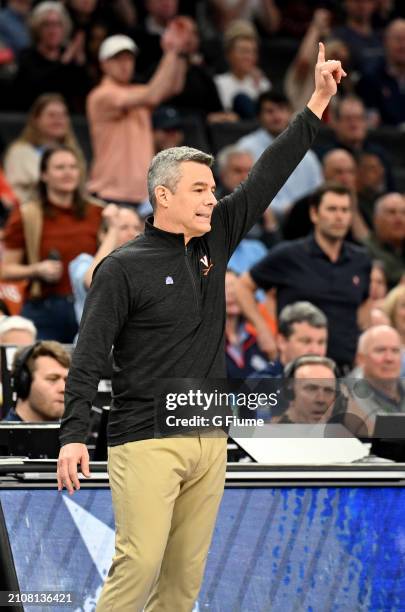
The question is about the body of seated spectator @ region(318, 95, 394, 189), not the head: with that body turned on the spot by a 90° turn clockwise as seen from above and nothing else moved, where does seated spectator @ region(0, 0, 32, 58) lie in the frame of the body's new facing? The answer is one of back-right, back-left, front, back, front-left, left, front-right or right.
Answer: front

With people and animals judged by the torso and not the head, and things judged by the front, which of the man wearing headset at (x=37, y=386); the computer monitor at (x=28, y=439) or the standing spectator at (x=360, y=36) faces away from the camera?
the computer monitor

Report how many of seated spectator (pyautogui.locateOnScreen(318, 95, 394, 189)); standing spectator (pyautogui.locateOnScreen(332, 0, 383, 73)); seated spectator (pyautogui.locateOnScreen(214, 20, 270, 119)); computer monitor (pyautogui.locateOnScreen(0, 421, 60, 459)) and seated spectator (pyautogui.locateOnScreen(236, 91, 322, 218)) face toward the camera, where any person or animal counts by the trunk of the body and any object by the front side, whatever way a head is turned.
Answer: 4

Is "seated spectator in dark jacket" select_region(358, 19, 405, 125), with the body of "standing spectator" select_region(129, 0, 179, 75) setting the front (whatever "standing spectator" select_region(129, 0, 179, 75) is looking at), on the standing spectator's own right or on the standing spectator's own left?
on the standing spectator's own left

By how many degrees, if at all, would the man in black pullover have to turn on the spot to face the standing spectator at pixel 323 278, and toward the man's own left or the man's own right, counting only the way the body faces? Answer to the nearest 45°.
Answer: approximately 135° to the man's own left

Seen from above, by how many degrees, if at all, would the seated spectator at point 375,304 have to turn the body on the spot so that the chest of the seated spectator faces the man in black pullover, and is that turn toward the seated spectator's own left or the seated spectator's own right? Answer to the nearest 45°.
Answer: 0° — they already face them

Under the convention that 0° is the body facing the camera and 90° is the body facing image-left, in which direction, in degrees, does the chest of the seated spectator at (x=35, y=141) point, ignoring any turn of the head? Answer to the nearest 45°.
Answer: approximately 315°

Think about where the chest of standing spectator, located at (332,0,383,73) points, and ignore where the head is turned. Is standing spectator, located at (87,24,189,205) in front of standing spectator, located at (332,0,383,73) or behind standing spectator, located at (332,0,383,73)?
in front

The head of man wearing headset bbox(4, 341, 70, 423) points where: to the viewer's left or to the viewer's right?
to the viewer's right

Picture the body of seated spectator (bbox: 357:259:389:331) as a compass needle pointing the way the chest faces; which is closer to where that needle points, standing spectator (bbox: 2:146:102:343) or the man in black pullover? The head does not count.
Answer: the man in black pullover

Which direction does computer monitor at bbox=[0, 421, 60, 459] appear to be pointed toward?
away from the camera
